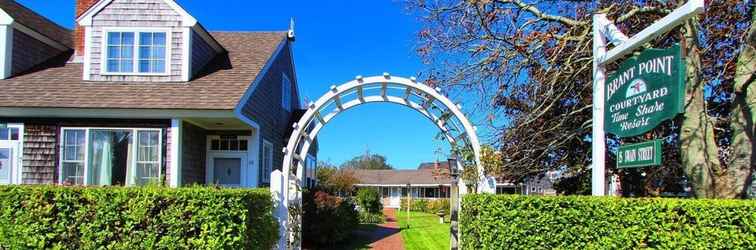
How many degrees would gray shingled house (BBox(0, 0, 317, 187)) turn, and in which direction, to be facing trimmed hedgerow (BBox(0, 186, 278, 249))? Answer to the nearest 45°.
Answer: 0° — it already faces it

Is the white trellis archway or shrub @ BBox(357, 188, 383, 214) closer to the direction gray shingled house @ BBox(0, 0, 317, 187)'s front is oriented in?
the white trellis archway

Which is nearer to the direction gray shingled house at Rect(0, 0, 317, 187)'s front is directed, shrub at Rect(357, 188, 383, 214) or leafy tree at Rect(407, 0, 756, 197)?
the leafy tree

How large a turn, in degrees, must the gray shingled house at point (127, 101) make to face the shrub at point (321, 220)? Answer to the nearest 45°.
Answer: approximately 90° to its left

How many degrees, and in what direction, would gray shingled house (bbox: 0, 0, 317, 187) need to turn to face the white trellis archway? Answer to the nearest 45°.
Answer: approximately 45° to its left

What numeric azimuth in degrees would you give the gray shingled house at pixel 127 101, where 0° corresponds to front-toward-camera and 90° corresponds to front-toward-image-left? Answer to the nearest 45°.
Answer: approximately 0°
